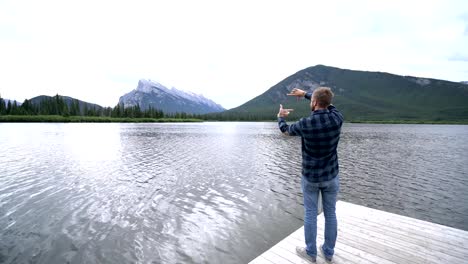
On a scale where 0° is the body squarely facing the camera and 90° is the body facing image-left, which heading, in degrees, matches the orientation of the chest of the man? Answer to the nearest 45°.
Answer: approximately 135°

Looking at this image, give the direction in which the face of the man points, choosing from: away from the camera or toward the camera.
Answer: away from the camera
